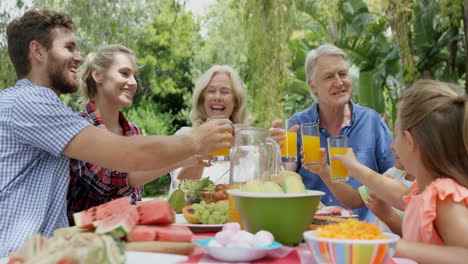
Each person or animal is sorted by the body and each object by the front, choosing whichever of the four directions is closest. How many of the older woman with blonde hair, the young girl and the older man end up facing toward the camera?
2

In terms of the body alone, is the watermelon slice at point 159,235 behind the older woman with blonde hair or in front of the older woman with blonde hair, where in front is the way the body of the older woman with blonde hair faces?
in front

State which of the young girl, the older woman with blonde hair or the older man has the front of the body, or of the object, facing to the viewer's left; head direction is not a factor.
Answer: the young girl

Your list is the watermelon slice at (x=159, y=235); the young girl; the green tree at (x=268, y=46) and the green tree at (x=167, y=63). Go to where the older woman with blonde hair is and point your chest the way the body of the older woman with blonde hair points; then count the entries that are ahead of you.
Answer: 2

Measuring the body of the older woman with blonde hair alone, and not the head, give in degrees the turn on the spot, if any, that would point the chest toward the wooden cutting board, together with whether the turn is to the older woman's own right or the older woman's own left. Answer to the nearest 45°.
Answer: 0° — they already face it

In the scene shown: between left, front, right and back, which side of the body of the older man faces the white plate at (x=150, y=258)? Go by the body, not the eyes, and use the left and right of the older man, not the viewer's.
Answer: front

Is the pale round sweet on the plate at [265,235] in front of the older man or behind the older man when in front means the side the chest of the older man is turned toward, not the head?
in front

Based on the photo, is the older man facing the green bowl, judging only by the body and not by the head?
yes

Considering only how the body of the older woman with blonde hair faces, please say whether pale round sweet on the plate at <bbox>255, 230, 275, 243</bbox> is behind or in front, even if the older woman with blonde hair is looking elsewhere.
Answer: in front

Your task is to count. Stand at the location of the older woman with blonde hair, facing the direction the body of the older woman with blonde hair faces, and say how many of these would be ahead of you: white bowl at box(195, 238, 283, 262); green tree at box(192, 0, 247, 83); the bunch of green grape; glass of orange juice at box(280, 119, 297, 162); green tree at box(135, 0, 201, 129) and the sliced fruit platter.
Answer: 4

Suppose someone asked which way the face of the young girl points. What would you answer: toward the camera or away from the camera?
away from the camera

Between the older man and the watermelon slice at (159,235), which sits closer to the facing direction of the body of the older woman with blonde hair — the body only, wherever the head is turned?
the watermelon slice

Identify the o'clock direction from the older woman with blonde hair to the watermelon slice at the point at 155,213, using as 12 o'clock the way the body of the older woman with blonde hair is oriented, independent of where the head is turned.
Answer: The watermelon slice is roughly at 12 o'clock from the older woman with blonde hair.

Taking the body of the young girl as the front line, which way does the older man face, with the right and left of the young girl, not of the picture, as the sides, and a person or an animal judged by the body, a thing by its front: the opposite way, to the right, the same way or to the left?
to the left

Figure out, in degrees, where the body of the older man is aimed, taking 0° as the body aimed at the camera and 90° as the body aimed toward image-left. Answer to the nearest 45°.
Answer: approximately 0°

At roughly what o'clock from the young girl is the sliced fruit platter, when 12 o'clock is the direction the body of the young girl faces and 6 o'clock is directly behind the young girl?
The sliced fruit platter is roughly at 11 o'clock from the young girl.
